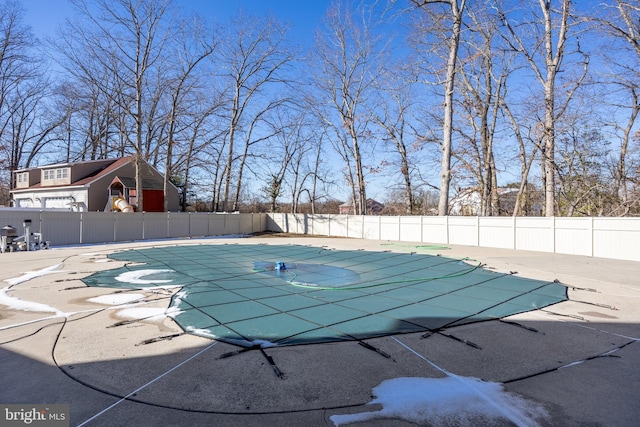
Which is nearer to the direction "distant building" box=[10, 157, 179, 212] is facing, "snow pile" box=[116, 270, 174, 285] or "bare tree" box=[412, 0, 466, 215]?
the snow pile

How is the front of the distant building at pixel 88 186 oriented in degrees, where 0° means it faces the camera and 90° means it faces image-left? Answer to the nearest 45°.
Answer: approximately 45°

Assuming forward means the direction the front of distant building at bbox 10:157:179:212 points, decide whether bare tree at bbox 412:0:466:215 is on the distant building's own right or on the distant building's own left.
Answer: on the distant building's own left

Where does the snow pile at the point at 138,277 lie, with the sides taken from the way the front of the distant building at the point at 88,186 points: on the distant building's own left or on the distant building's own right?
on the distant building's own left

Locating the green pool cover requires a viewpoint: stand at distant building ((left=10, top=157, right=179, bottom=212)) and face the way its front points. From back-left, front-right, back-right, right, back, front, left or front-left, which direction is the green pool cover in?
front-left
